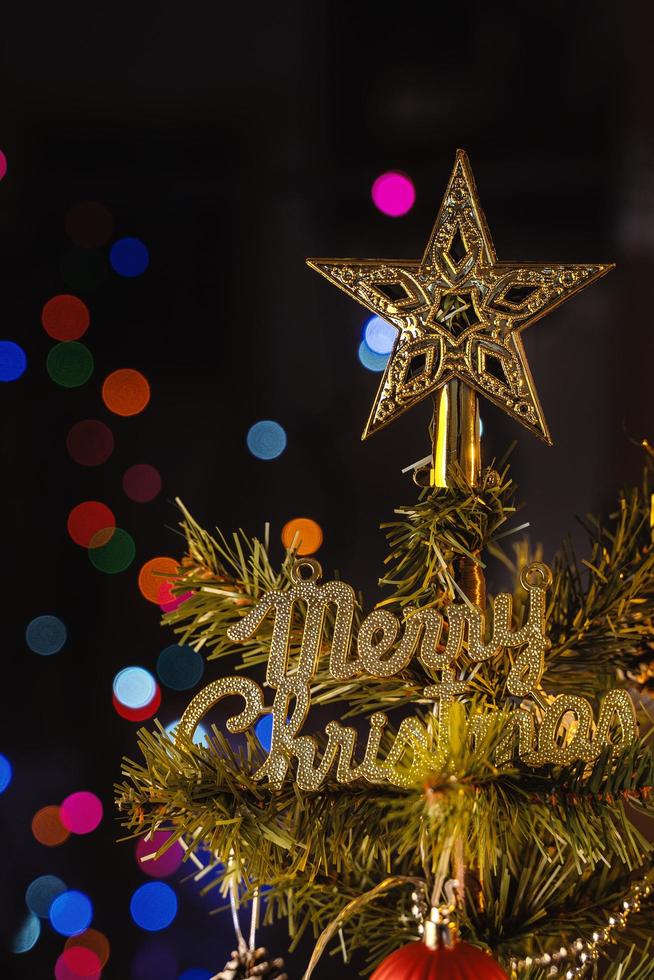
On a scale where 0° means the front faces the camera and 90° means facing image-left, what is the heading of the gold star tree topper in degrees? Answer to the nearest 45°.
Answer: approximately 0°
